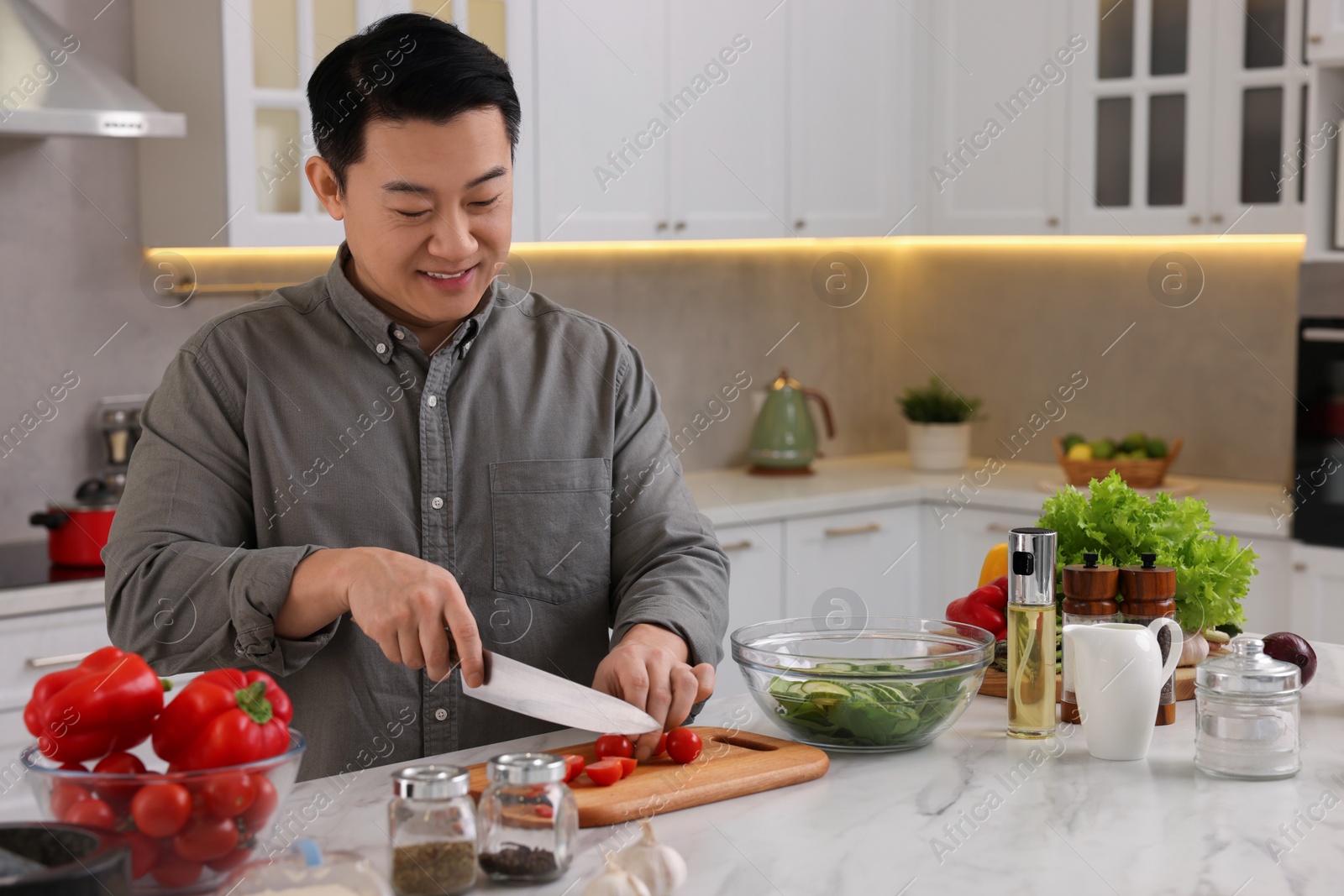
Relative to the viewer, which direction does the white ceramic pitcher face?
to the viewer's left

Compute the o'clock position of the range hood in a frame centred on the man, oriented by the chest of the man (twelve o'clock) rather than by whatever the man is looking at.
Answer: The range hood is roughly at 5 o'clock from the man.

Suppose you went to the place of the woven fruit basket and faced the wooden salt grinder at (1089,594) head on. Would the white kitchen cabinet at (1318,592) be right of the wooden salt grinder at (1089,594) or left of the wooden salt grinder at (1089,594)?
left

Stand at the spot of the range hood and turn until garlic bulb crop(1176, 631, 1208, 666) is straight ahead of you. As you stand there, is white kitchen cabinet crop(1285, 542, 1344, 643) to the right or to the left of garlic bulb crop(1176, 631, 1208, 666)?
left

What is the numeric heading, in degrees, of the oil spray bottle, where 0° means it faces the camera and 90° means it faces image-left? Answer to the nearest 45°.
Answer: approximately 45°

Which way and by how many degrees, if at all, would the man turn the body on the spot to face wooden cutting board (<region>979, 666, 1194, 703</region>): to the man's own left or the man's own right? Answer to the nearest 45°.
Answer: approximately 90° to the man's own left

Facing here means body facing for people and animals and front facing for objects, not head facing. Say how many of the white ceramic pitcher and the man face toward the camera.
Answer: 1
